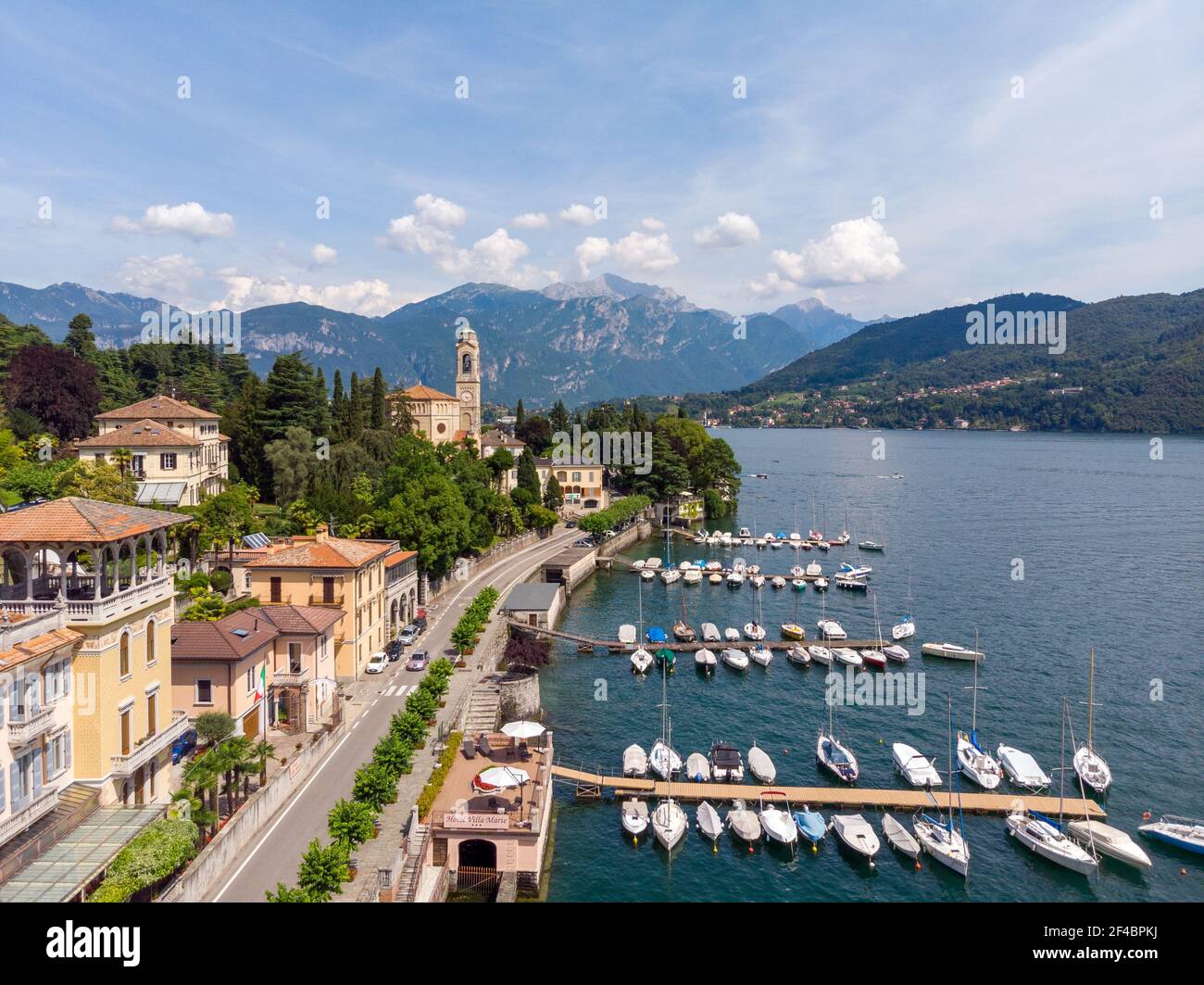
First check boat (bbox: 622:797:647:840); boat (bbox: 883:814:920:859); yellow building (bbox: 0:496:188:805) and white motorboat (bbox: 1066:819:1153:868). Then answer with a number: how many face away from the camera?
0

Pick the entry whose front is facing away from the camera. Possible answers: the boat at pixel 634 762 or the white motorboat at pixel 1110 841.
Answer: the boat

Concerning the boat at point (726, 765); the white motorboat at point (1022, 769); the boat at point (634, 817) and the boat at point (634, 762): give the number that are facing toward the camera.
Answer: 1

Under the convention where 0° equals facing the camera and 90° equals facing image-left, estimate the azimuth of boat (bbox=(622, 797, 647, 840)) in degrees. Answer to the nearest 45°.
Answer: approximately 0°

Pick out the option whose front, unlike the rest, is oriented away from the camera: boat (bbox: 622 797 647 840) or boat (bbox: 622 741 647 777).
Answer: boat (bbox: 622 741 647 777)

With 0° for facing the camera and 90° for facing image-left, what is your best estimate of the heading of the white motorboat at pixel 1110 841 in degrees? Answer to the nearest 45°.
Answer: approximately 315°

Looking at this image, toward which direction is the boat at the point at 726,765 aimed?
away from the camera

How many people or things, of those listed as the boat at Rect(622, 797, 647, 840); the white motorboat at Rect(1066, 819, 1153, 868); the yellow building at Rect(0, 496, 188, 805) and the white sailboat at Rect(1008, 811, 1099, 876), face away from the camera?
0

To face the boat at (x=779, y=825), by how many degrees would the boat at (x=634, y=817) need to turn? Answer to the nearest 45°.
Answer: approximately 90° to its left

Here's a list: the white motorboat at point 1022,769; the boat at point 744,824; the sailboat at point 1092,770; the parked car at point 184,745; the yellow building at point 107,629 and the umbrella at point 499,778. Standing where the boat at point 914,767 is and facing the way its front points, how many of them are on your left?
4

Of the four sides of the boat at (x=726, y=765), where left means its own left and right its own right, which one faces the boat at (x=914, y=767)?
right

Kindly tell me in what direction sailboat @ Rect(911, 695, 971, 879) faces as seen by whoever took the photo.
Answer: facing the viewer and to the right of the viewer

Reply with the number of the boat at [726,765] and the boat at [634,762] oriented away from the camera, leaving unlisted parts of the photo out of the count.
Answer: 2

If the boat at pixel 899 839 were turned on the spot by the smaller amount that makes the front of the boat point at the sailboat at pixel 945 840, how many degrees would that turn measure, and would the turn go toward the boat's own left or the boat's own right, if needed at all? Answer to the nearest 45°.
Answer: approximately 45° to the boat's own left

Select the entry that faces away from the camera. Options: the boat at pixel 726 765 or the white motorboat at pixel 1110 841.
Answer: the boat

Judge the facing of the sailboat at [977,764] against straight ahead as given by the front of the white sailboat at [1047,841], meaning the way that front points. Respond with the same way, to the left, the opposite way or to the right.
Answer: the opposite way

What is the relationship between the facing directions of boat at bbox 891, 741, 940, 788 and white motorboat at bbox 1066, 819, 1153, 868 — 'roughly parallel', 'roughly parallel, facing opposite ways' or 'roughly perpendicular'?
roughly parallel, facing opposite ways

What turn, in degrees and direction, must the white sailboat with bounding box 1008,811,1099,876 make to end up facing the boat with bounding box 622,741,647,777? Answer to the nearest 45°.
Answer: approximately 135° to its right
